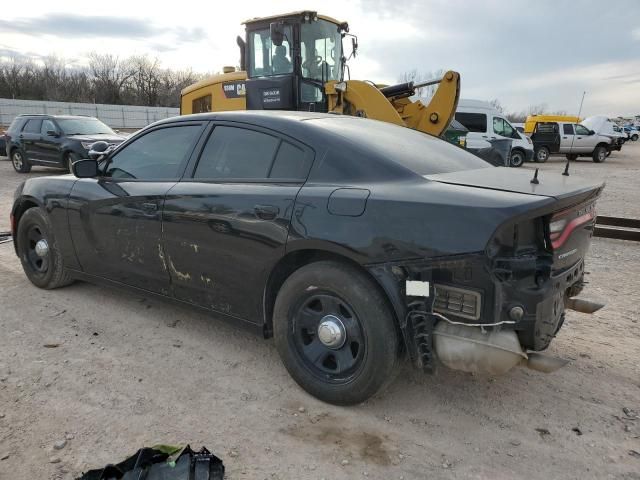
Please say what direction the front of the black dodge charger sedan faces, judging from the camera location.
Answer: facing away from the viewer and to the left of the viewer

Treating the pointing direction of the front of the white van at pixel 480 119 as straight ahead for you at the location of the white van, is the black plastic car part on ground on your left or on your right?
on your right

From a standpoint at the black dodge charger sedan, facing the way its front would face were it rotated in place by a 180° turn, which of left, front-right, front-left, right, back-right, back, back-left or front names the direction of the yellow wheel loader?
back-left

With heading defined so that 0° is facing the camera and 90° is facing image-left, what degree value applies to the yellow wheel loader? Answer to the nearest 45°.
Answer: approximately 315°

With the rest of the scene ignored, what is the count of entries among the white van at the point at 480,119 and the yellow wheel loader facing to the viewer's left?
0

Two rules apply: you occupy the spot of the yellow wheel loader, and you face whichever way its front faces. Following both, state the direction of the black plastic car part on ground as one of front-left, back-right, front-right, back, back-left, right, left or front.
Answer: front-right

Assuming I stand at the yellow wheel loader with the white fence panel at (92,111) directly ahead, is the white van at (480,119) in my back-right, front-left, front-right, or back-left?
front-right

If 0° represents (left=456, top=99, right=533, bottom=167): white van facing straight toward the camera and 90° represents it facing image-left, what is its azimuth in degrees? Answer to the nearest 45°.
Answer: approximately 315°

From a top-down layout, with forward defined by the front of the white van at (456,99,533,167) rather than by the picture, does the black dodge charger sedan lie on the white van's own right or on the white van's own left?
on the white van's own right

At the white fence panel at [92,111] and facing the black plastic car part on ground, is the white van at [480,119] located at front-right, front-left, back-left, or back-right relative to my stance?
front-left

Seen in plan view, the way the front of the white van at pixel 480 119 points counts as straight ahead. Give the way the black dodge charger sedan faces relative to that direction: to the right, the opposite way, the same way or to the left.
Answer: the opposite way

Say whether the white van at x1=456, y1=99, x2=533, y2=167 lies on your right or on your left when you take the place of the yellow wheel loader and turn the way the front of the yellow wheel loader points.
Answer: on your left

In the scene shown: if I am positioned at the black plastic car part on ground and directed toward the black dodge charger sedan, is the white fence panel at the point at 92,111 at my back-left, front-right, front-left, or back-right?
front-left
